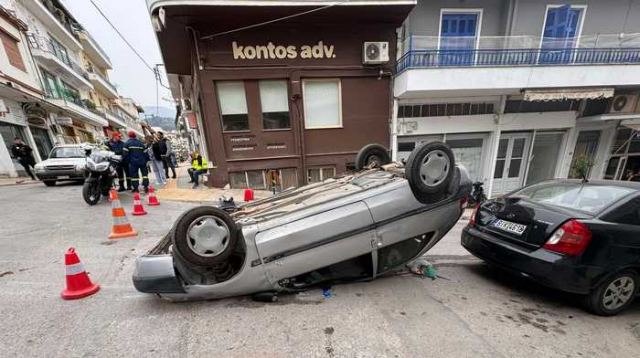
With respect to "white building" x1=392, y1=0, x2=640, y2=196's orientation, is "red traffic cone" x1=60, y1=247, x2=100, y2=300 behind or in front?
in front

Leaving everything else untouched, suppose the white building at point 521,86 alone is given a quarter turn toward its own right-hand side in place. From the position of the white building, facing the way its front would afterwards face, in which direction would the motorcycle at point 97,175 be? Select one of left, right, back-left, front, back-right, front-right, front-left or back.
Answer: front-left

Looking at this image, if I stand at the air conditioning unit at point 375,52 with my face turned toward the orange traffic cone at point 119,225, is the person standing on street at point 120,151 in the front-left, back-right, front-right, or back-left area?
front-right

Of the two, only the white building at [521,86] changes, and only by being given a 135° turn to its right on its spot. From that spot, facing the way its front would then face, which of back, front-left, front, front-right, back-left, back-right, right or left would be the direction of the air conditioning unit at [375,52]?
left

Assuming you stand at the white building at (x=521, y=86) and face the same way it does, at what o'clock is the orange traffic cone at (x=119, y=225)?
The orange traffic cone is roughly at 1 o'clock from the white building.

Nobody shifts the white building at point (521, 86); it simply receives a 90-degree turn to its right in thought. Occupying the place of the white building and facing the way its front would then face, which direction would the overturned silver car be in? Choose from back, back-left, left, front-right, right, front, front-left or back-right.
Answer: left

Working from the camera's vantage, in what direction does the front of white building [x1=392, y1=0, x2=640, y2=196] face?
facing the viewer

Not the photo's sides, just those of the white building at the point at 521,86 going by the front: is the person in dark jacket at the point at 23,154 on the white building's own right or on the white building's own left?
on the white building's own right

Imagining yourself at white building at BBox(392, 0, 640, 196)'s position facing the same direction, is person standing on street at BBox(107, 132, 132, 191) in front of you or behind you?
in front

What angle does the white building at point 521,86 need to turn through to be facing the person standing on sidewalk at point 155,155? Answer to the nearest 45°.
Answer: approximately 45° to its right

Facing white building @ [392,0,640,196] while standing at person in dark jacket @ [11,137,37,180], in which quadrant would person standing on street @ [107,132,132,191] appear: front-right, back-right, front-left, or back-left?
front-right
